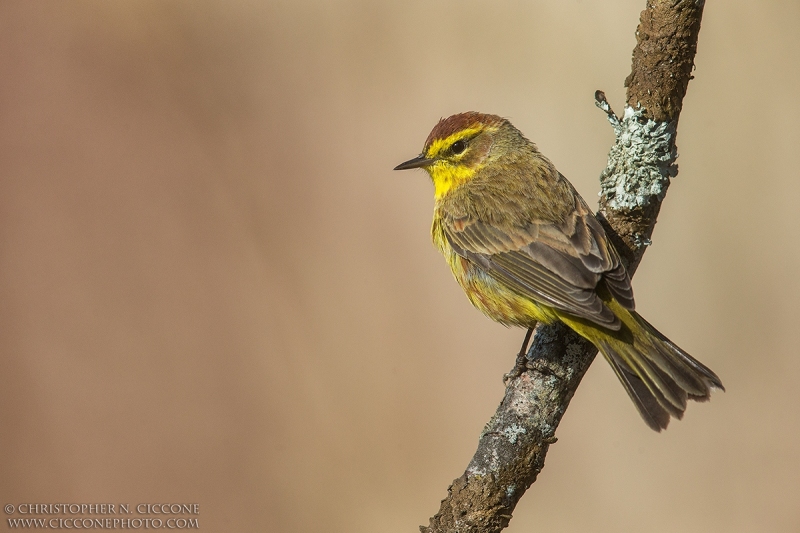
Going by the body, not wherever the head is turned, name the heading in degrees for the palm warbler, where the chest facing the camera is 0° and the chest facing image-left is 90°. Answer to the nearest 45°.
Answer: approximately 135°
